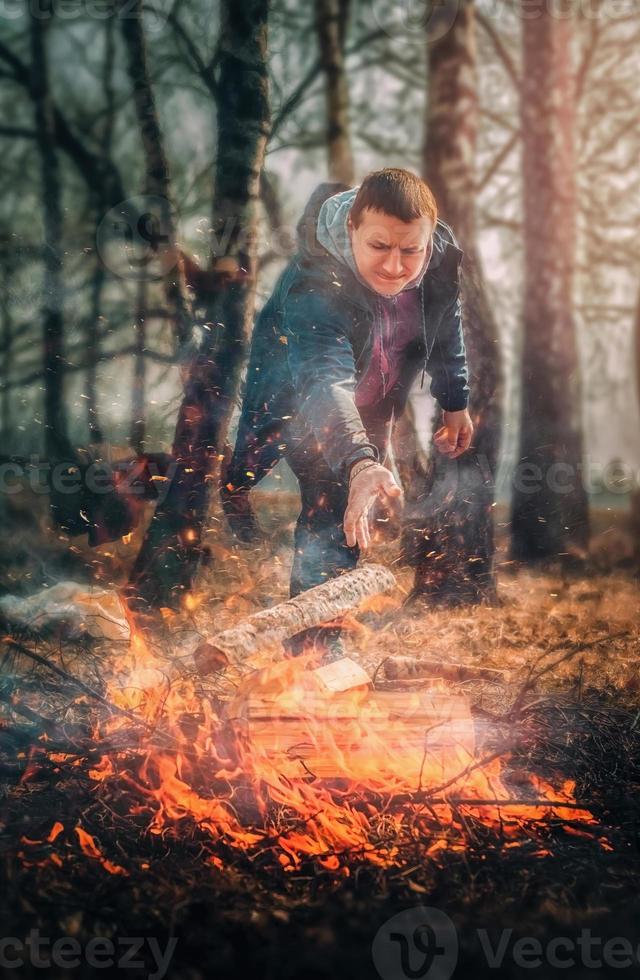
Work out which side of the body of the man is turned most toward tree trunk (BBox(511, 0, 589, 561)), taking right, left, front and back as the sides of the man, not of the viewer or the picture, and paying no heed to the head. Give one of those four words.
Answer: left

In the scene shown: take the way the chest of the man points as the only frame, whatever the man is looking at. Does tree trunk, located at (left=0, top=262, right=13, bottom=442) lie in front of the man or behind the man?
behind

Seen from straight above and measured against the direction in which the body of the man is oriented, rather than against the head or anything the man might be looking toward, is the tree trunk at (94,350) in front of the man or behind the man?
behind

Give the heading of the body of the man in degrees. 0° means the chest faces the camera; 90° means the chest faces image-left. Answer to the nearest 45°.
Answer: approximately 315°

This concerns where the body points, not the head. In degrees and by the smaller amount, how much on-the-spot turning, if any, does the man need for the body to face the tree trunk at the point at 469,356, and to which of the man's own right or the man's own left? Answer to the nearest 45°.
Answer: approximately 90° to the man's own left
